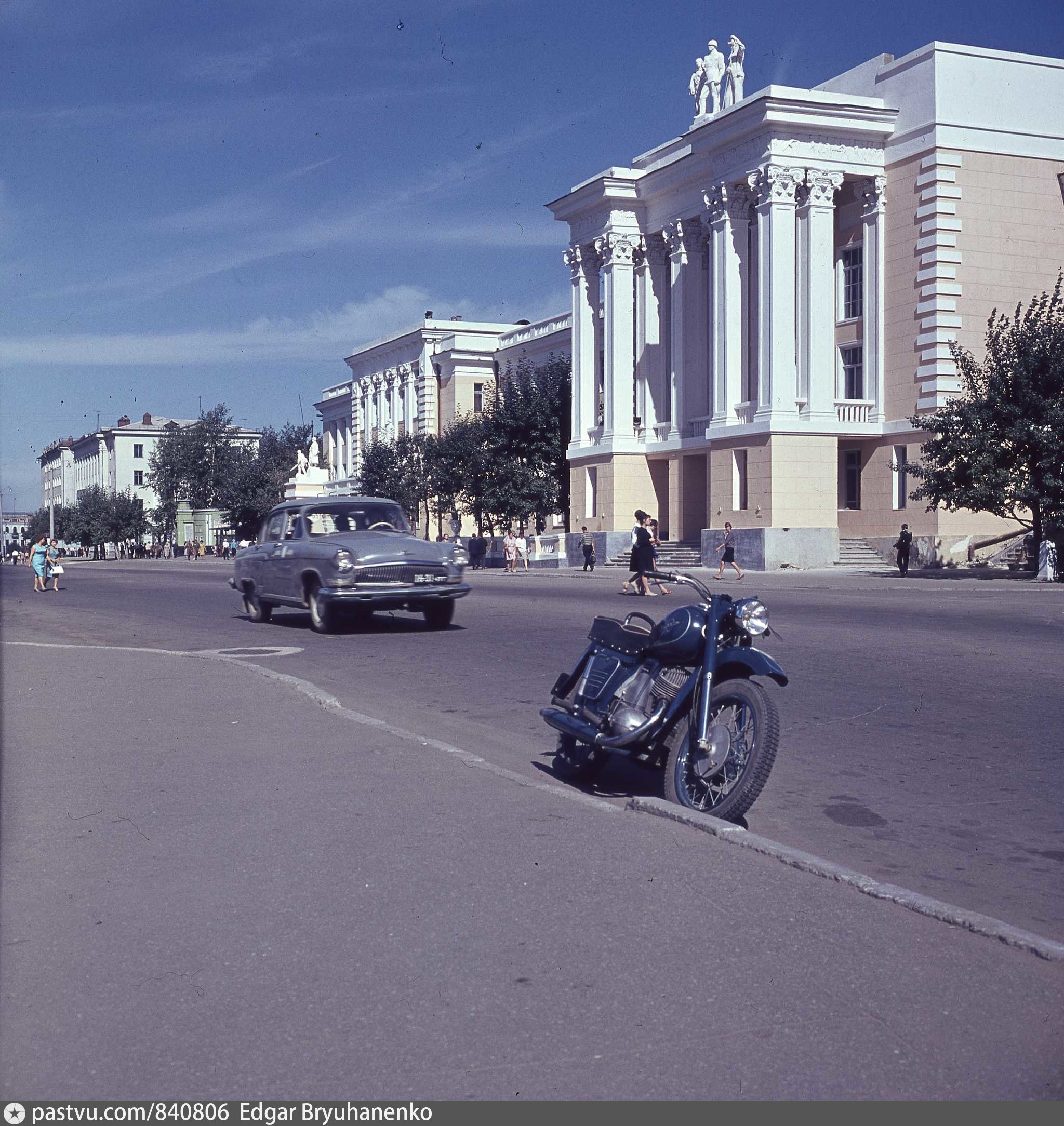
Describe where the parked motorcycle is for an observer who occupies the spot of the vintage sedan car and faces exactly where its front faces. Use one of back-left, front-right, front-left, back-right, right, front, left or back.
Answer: front-right

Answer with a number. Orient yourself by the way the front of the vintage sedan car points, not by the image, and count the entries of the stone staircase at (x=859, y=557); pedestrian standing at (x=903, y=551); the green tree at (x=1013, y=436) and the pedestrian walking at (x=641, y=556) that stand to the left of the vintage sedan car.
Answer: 4

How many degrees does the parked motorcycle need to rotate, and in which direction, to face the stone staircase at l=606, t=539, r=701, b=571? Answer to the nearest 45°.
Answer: approximately 135° to its left

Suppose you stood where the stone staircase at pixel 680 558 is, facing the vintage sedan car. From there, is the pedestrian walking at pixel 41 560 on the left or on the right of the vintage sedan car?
right

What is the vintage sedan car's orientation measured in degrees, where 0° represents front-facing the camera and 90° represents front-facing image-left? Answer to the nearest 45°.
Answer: approximately 315°

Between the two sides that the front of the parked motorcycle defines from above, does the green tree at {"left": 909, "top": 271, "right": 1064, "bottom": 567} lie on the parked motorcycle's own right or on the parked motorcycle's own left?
on the parked motorcycle's own left

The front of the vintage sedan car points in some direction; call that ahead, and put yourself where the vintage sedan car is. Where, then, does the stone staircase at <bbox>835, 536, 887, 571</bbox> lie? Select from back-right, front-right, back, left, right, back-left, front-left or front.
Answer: left

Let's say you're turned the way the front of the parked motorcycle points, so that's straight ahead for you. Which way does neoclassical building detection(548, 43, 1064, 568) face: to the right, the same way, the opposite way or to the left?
to the right

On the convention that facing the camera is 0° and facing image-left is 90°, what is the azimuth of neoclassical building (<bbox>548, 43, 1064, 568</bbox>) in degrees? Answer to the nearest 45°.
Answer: approximately 45°

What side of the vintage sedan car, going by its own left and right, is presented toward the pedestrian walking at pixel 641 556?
left

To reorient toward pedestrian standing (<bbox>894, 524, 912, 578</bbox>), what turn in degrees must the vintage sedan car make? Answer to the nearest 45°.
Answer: approximately 90° to its left

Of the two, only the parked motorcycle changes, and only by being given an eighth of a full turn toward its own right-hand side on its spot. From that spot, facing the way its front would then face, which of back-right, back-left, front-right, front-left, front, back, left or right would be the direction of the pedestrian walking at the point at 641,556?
back
